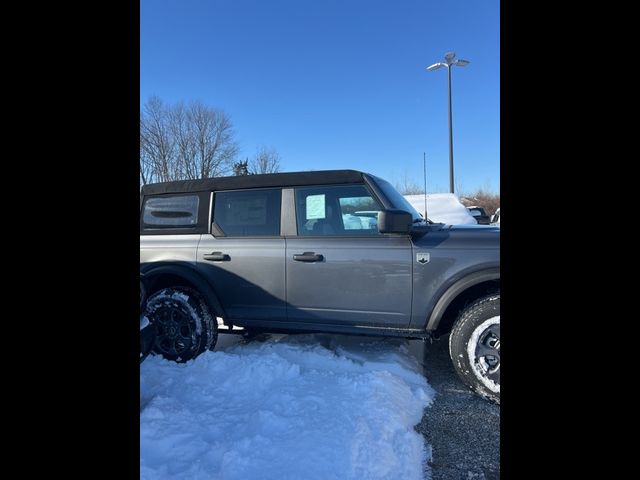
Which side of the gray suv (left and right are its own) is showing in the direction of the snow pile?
right

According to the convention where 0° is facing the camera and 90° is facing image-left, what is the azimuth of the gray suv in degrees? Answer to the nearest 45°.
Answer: approximately 270°
